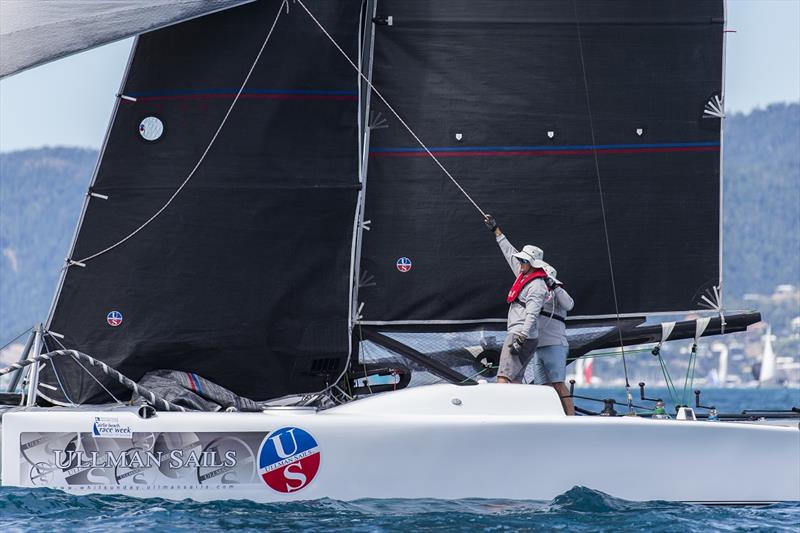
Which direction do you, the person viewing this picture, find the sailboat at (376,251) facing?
facing to the left of the viewer

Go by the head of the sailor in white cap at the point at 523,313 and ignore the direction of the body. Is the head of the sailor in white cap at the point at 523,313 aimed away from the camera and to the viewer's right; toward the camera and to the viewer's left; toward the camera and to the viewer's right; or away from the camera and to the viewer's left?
toward the camera and to the viewer's left
